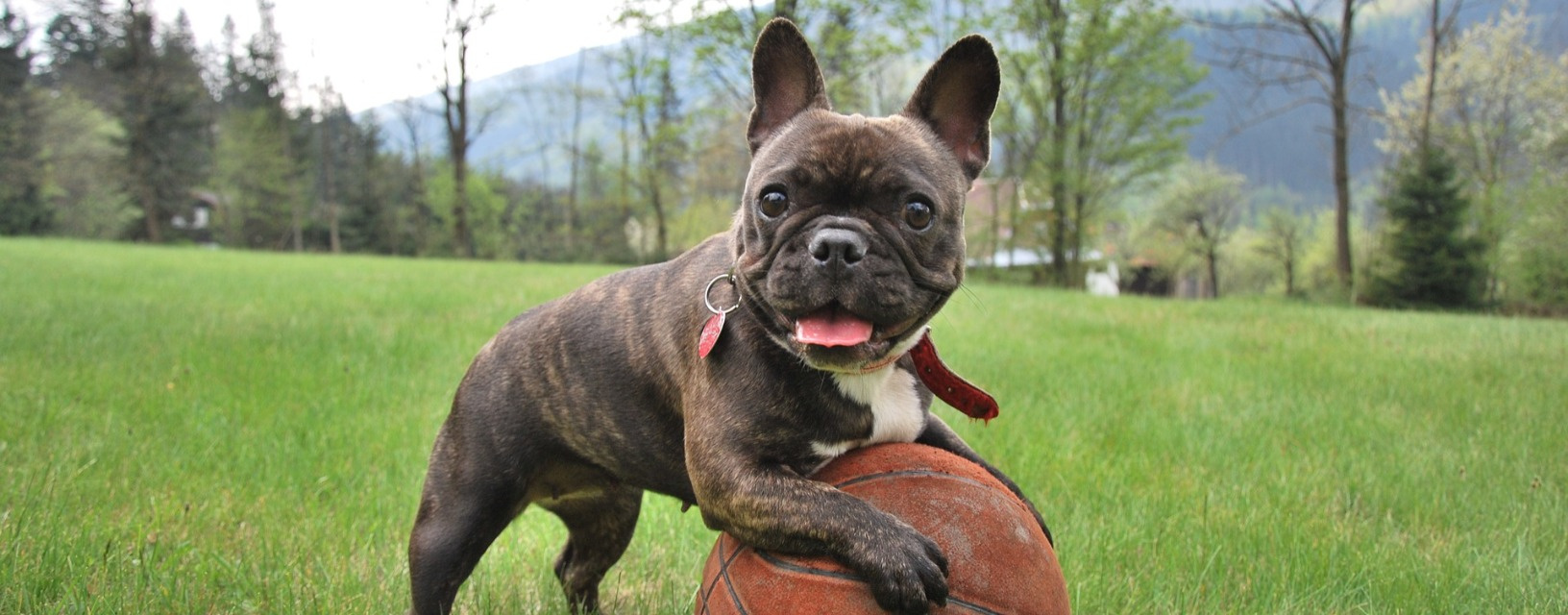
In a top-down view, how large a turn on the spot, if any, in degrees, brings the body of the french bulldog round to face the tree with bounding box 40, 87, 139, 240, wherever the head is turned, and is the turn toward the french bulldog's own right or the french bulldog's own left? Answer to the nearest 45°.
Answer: approximately 180°

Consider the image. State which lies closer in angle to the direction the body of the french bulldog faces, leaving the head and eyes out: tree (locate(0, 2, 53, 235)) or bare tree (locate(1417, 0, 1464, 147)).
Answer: the bare tree

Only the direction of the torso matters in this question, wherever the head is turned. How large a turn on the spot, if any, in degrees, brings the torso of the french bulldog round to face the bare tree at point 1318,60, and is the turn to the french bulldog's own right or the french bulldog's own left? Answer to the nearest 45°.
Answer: approximately 90° to the french bulldog's own left

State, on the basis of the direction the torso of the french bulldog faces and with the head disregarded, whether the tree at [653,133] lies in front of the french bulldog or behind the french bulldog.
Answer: behind

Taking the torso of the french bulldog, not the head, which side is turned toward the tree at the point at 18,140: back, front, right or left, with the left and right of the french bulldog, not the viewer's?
back

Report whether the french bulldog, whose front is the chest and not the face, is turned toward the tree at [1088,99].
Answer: no

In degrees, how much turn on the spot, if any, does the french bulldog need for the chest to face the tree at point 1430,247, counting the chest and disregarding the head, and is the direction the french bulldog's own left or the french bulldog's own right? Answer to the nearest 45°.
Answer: approximately 90° to the french bulldog's own left

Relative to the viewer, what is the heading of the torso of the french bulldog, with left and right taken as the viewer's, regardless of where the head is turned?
facing the viewer and to the right of the viewer

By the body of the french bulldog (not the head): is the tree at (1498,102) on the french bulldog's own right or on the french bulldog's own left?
on the french bulldog's own left

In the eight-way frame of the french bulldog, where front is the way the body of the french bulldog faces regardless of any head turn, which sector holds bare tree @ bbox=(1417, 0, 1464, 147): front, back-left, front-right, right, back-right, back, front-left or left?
left
